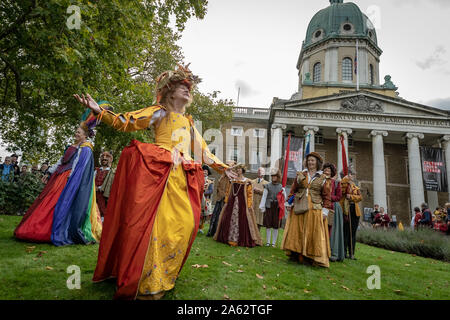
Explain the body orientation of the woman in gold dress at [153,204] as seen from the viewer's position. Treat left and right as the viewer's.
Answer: facing the viewer and to the right of the viewer

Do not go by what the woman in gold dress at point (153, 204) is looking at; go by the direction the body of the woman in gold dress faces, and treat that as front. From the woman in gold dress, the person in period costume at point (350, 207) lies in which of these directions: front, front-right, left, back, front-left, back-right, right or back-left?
left

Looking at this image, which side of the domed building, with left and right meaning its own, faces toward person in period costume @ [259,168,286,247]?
front

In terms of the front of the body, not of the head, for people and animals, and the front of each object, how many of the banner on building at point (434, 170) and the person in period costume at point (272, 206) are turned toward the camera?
2

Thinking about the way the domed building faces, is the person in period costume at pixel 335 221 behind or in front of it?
in front

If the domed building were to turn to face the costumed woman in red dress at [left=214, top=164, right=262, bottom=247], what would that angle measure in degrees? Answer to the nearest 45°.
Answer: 0° — it already faces them

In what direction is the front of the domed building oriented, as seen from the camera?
facing the viewer

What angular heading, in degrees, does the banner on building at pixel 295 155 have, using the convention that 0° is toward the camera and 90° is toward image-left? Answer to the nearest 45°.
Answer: approximately 0°

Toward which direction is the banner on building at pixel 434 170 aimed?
toward the camera

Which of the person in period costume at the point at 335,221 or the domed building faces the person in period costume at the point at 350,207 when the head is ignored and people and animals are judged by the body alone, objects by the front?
the domed building

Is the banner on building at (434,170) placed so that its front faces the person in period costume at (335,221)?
yes

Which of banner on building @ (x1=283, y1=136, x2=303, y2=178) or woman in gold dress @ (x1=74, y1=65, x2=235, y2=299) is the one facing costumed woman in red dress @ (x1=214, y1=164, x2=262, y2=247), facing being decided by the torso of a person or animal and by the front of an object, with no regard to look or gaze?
the banner on building

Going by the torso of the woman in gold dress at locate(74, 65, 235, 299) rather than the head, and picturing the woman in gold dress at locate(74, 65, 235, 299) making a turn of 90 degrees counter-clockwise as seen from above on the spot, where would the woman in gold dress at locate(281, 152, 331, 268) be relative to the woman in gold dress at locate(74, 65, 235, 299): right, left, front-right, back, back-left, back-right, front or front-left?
front

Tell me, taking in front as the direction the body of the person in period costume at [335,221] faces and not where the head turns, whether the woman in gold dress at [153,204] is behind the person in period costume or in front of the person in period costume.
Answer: in front

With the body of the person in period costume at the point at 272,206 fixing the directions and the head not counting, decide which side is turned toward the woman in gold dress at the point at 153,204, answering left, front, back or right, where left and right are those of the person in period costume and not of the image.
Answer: front

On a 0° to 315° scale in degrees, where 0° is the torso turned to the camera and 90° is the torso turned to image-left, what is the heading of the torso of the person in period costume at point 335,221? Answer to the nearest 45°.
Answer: approximately 45°
